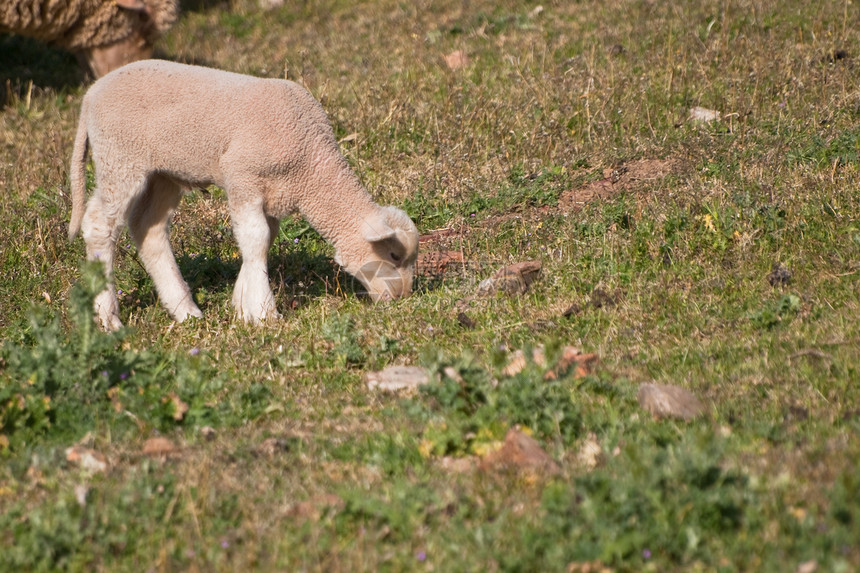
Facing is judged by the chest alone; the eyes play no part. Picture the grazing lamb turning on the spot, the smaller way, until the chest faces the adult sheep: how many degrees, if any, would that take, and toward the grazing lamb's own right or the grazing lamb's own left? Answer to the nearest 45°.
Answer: approximately 90° to the grazing lamb's own left

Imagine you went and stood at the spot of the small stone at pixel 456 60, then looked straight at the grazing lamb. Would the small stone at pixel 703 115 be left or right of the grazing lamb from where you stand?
left

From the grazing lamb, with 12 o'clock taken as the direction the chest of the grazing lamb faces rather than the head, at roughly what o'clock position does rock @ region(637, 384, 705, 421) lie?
The rock is roughly at 2 o'clock from the grazing lamb.

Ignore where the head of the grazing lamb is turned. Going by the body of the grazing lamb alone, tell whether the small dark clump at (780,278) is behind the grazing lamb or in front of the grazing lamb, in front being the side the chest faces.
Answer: in front

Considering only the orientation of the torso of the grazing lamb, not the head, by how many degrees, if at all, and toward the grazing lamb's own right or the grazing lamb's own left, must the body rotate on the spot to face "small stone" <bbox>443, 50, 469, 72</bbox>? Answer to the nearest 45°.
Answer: approximately 45° to the grazing lamb's own left

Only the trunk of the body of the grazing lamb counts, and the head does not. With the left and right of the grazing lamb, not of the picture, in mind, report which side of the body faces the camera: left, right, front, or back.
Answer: right

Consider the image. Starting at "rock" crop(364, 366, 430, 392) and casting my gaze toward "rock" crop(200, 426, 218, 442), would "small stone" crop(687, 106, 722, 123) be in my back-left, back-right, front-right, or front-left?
back-right
